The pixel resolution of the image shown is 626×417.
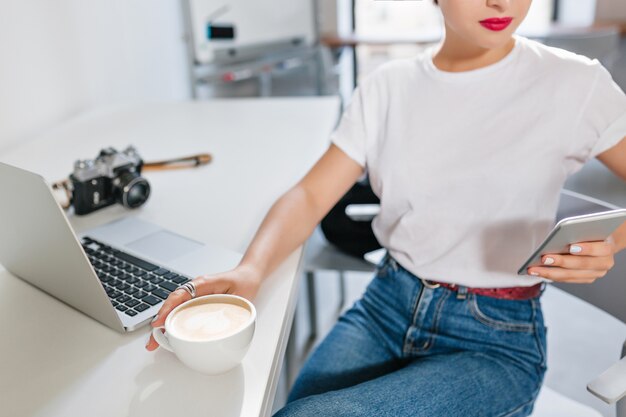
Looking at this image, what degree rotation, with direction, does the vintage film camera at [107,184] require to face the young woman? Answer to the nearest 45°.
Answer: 0° — it already faces them

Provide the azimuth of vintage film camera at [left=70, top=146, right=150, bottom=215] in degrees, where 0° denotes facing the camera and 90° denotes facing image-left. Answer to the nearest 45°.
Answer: approximately 315°

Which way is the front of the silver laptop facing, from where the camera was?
facing away from the viewer and to the right of the viewer
